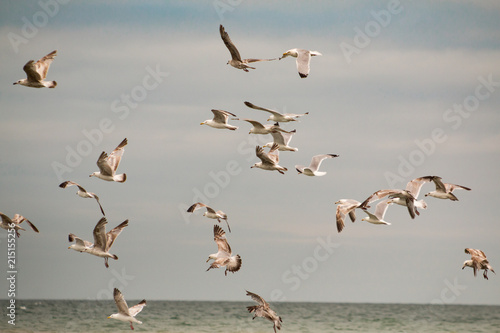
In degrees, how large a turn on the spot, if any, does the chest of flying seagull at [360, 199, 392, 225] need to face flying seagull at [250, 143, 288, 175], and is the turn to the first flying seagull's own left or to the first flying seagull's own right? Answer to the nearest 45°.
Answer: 0° — it already faces it

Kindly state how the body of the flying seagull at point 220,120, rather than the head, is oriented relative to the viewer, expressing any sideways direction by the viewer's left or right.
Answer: facing to the left of the viewer

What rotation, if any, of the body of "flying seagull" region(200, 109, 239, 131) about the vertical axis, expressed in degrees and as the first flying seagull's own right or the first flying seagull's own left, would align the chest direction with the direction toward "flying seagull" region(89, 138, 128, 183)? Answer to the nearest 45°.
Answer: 0° — it already faces it

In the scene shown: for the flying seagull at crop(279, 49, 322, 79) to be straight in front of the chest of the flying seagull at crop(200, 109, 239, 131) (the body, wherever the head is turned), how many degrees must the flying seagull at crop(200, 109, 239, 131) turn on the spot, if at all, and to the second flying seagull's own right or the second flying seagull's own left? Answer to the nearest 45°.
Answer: approximately 135° to the second flying seagull's own left

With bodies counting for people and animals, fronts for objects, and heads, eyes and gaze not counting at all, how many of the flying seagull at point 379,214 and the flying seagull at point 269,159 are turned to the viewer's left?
2

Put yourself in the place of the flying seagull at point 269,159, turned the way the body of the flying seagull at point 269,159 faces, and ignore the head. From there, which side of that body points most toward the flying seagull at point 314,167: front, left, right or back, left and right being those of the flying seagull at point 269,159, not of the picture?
back

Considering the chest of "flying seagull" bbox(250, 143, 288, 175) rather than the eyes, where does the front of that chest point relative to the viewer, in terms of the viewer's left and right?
facing to the left of the viewer
